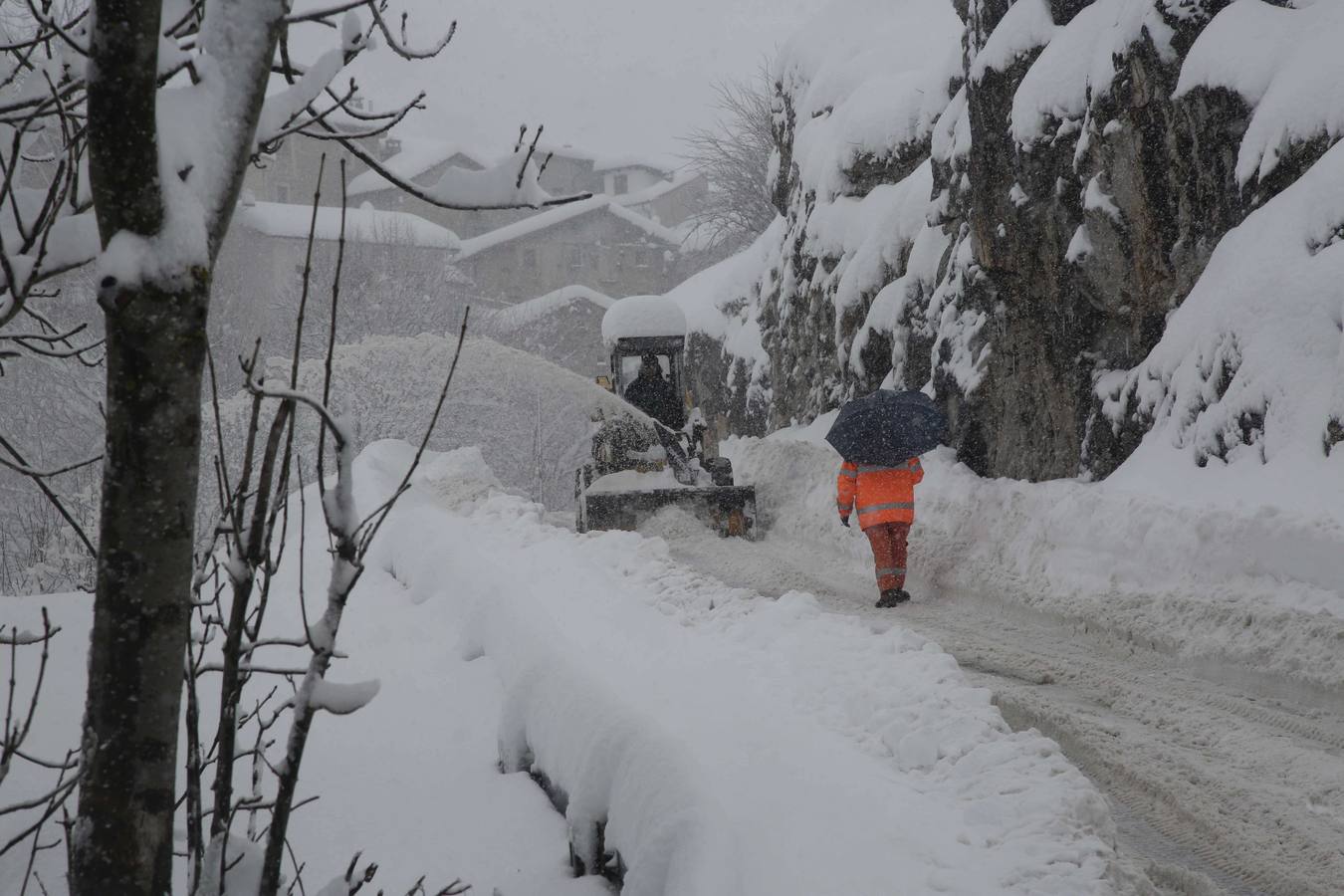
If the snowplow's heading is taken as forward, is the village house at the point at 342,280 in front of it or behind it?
behind

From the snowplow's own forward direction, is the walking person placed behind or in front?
in front

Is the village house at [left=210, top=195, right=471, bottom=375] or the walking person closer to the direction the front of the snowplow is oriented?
the walking person

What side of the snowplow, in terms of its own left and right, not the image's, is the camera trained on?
front
